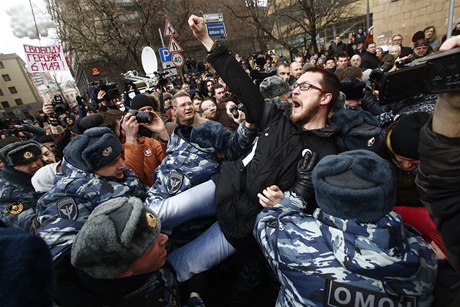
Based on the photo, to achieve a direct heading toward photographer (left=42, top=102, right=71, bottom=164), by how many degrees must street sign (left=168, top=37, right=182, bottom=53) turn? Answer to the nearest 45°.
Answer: approximately 45° to its right

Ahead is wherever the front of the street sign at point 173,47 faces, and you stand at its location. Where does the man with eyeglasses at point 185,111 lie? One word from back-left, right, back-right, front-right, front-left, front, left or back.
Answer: front

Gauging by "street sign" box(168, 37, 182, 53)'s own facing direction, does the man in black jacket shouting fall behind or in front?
in front

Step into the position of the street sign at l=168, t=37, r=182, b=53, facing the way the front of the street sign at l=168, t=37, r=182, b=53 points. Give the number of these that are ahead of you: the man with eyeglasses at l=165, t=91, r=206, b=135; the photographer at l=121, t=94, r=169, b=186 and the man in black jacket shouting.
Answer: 3

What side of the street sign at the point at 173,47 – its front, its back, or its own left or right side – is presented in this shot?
front

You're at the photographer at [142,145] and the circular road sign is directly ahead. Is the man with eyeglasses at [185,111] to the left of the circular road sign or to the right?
right

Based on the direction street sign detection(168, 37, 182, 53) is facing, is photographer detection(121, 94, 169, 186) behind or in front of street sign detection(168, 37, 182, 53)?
in front
